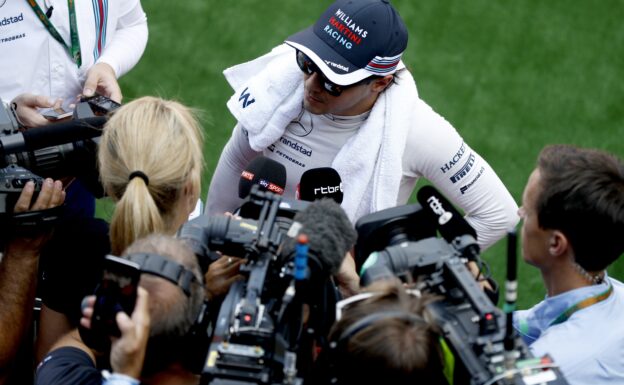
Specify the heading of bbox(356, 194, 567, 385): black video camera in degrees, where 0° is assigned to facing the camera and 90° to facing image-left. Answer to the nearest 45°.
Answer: approximately 135°

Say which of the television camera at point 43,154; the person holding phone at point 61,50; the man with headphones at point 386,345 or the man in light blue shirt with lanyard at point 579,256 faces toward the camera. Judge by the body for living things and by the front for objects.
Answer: the person holding phone at point 61,50

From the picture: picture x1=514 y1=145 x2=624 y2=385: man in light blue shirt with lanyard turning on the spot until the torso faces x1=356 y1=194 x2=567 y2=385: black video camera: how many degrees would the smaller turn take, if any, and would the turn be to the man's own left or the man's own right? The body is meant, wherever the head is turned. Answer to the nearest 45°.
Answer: approximately 90° to the man's own left

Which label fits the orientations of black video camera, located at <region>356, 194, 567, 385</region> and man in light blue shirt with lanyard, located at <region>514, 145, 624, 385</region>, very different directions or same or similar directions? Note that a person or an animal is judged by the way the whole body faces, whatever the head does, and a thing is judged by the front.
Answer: same or similar directions

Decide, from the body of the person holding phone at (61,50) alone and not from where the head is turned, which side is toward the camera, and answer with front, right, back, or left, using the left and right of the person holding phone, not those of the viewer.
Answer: front

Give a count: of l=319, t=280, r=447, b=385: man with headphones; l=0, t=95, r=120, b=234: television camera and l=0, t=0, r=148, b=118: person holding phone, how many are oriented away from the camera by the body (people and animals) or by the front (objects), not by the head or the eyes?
1

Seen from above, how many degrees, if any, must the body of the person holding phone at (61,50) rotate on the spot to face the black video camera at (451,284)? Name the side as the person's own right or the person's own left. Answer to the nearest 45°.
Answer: approximately 45° to the person's own left

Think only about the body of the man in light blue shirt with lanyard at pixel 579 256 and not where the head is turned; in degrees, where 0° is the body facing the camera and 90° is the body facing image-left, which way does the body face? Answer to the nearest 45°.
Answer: approximately 135°

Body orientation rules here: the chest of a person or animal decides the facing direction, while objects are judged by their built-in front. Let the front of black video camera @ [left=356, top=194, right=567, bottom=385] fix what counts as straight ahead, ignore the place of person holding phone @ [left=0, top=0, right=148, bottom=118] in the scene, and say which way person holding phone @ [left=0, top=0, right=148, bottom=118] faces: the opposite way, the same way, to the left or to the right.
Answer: the opposite way

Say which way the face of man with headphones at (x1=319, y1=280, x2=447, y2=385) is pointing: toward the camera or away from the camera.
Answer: away from the camera

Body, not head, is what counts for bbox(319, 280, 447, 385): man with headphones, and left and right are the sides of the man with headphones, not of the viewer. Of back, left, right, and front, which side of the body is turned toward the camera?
back

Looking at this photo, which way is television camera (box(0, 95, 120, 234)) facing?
to the viewer's right

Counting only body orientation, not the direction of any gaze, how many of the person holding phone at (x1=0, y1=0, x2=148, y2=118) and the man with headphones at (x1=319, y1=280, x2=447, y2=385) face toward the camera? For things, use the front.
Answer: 1

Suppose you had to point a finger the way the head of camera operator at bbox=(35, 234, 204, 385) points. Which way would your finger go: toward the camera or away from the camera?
away from the camera

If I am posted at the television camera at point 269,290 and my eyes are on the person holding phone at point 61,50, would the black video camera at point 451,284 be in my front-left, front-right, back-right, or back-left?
back-right
